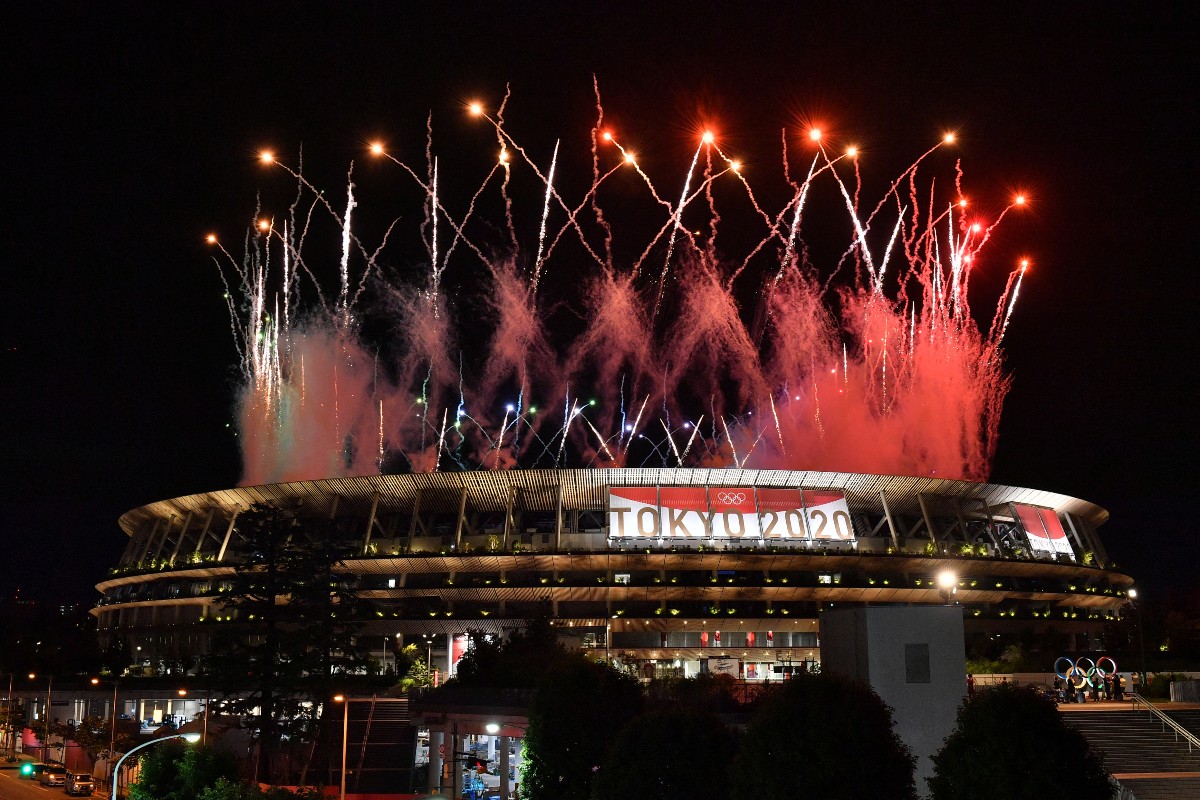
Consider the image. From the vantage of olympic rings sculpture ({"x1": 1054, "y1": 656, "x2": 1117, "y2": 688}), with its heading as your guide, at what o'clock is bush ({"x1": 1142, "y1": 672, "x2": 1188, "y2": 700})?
The bush is roughly at 8 o'clock from the olympic rings sculpture.

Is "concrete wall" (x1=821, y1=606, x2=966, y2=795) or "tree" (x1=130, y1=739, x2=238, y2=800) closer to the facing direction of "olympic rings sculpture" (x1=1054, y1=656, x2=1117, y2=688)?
the concrete wall

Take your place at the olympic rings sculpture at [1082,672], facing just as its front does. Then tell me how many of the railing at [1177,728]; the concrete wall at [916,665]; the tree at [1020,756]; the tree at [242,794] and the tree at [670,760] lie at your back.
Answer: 0

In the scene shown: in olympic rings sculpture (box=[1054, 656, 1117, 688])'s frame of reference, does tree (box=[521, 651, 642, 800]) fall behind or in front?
in front

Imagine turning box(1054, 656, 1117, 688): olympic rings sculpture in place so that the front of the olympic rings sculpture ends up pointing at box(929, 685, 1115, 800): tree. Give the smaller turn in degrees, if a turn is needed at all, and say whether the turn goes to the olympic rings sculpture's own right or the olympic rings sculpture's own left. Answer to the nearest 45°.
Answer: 0° — it already faces it

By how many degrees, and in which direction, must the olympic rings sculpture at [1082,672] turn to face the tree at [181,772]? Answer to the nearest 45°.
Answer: approximately 45° to its right

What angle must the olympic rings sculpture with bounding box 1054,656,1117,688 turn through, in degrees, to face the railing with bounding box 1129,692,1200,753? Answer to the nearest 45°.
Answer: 0° — it already faces it

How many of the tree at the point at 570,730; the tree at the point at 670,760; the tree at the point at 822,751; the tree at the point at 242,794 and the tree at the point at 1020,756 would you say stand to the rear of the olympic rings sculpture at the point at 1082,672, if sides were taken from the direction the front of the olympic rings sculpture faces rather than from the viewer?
0

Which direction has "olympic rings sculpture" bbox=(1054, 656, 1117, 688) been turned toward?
toward the camera

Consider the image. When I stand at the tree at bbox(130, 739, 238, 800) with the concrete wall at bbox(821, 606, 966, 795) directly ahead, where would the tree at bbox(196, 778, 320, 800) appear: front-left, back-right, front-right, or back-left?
front-right

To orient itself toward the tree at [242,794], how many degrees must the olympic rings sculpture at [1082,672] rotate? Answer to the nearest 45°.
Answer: approximately 45° to its right

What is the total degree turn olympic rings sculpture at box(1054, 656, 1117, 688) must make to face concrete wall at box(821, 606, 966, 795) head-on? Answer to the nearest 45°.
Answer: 0° — it already faces it

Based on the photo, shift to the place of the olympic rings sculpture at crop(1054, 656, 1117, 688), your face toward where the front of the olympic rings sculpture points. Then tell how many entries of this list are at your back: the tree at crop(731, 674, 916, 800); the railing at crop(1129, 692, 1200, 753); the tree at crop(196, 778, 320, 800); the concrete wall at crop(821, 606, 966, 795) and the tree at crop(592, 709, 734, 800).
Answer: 0

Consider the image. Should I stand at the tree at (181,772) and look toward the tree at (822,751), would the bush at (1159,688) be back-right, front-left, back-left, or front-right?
front-left

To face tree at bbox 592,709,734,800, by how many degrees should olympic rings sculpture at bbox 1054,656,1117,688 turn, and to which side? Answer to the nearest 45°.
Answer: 0° — it already faces it

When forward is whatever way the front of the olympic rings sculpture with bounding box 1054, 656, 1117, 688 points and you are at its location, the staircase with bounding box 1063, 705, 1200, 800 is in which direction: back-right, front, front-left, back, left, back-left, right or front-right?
front

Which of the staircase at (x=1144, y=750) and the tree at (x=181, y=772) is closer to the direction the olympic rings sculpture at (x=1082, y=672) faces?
the staircase

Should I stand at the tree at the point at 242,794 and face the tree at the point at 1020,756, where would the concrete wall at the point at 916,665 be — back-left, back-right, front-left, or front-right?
front-left
